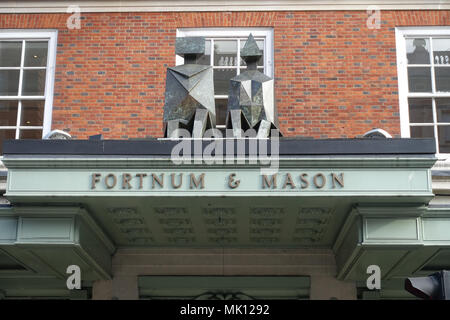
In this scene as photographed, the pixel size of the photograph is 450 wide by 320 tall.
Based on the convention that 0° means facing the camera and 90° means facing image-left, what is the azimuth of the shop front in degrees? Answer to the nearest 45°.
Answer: approximately 0°
